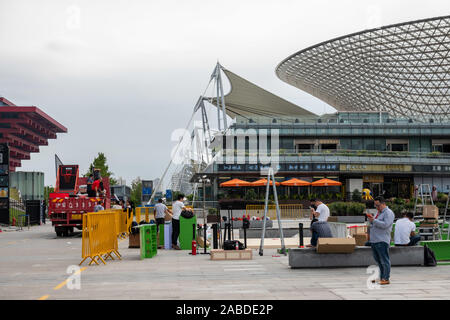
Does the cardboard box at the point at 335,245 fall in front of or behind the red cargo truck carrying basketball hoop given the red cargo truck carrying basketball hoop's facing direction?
behind

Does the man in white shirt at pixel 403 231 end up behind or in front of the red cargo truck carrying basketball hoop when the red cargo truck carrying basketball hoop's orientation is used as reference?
behind

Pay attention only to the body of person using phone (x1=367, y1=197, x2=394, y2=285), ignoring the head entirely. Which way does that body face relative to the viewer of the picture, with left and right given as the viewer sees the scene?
facing to the left of the viewer

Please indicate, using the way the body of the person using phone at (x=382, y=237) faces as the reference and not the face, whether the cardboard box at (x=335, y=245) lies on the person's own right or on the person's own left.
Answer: on the person's own right

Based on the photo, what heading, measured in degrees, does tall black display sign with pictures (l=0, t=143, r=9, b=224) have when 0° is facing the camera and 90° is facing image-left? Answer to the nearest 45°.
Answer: approximately 0°
